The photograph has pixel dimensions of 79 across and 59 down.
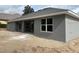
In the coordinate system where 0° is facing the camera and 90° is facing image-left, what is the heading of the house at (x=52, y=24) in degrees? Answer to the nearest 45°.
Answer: approximately 45°
